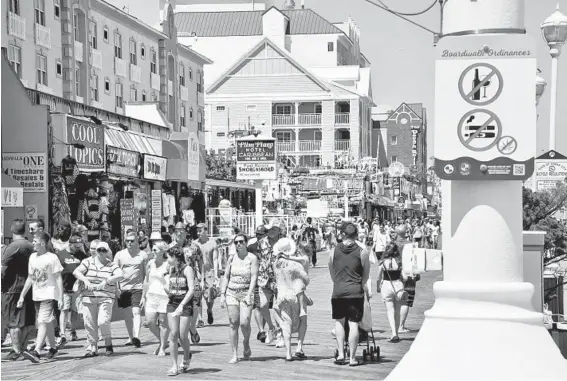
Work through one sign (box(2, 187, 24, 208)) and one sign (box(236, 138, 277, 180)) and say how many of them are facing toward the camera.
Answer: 2

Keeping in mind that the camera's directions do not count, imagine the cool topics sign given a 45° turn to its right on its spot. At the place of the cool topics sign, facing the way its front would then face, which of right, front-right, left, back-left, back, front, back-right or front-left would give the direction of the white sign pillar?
front

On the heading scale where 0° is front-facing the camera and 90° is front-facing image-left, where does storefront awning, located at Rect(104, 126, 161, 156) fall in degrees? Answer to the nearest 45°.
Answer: approximately 315°

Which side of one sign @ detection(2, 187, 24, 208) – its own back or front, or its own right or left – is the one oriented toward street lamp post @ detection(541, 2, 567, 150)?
left

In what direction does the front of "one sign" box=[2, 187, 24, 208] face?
toward the camera

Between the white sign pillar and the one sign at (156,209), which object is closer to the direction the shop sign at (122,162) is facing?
the white sign pillar

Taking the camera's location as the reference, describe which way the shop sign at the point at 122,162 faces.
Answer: facing the viewer and to the right of the viewer

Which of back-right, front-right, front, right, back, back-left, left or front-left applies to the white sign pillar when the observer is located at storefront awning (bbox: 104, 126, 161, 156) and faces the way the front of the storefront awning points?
front-right

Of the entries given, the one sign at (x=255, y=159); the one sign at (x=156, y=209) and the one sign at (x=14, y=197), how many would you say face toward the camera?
3

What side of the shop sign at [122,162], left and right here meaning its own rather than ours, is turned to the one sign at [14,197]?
right

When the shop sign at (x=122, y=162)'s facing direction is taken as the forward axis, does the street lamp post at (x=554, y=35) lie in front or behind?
in front

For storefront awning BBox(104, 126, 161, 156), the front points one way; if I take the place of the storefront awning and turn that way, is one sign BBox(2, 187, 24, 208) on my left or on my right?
on my right

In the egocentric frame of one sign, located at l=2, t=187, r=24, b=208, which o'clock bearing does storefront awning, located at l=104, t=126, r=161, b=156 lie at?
The storefront awning is roughly at 7 o'clock from the one sign.

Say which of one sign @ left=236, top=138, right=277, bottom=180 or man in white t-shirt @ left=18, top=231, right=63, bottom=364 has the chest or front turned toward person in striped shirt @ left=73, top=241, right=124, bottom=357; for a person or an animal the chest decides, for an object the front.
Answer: the one sign

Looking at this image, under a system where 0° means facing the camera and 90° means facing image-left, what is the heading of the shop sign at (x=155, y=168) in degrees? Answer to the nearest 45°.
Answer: approximately 315°

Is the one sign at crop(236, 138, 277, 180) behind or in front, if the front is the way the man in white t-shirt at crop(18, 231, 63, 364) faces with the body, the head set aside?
behind

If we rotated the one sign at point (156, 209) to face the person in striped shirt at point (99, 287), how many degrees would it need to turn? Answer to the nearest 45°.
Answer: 0° — it already faces them

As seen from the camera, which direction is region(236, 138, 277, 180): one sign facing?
toward the camera

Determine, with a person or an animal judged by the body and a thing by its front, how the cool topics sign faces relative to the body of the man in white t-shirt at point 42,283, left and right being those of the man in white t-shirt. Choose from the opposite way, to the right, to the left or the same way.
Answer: to the left
